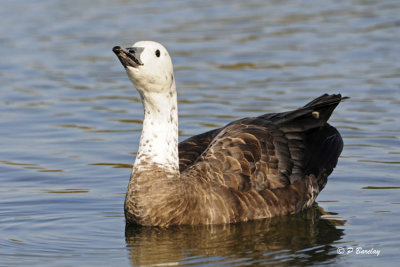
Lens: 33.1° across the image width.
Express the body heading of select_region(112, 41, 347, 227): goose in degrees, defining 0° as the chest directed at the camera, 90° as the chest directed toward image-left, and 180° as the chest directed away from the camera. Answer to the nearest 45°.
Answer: approximately 45°
